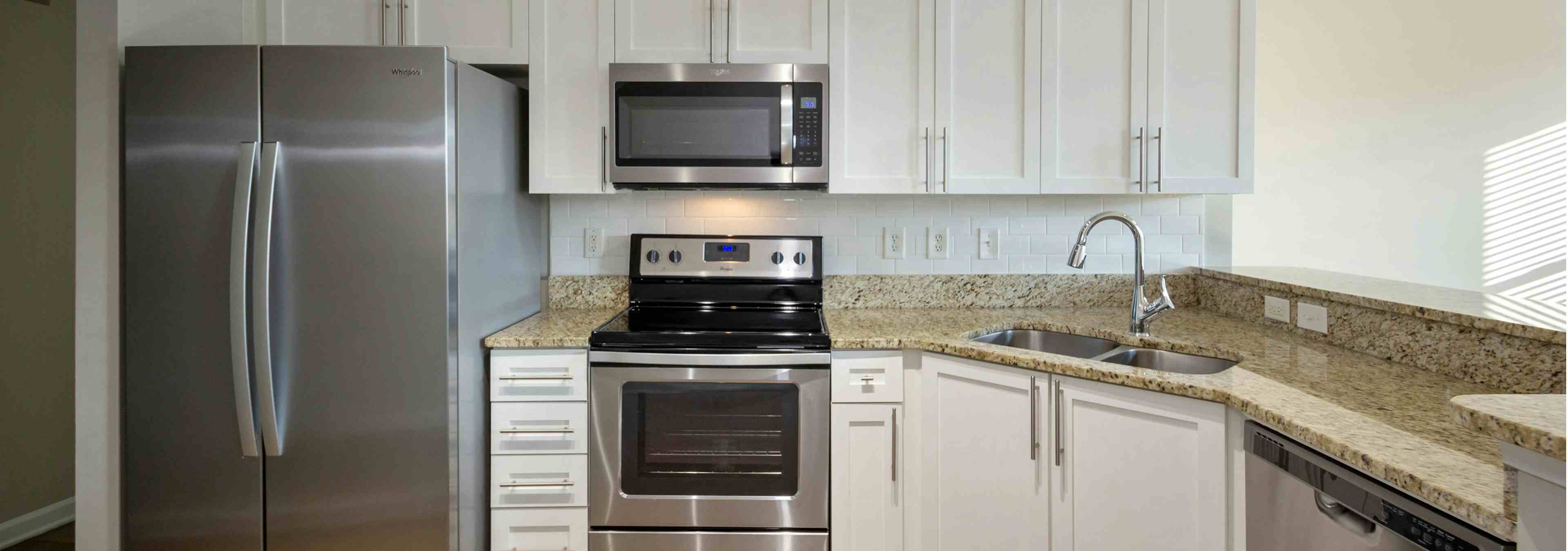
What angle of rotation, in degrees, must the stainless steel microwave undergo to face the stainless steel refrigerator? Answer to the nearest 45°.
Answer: approximately 90° to its right

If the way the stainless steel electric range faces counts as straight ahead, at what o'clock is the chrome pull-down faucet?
The chrome pull-down faucet is roughly at 9 o'clock from the stainless steel electric range.

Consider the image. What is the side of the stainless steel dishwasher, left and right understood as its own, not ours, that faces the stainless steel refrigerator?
front

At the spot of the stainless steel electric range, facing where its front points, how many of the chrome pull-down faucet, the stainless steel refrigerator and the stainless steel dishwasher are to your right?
1

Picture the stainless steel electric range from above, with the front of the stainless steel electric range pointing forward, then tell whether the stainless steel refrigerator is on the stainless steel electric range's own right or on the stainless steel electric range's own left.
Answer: on the stainless steel electric range's own right

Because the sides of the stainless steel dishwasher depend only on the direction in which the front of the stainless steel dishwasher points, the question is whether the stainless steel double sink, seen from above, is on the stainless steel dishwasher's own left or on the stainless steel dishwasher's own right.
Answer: on the stainless steel dishwasher's own right

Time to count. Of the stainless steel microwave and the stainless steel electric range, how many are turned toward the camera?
2

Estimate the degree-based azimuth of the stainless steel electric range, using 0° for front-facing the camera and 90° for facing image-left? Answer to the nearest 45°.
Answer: approximately 0°

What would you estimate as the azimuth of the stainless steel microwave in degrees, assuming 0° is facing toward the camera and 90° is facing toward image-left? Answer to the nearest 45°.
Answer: approximately 0°
